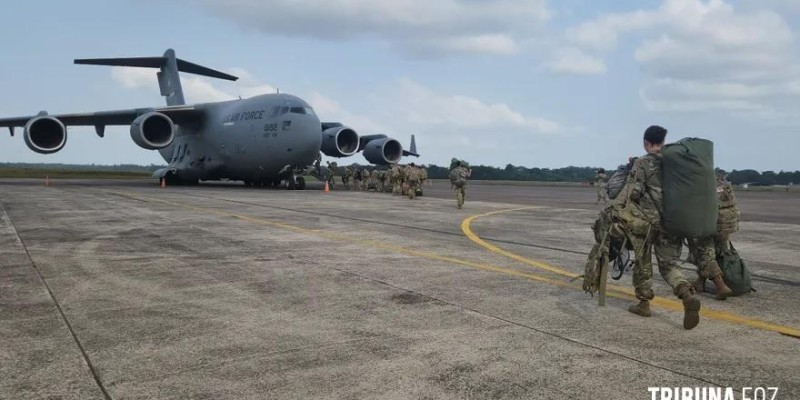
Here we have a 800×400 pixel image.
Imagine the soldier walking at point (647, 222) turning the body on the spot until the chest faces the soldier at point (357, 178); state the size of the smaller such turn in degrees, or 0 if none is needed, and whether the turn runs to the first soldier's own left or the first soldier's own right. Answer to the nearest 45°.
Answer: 0° — they already face them

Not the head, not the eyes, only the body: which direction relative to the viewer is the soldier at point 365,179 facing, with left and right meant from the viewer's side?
facing away from the viewer and to the left of the viewer

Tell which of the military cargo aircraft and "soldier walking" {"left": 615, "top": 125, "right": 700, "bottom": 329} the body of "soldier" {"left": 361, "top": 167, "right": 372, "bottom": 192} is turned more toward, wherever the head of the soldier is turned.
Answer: the military cargo aircraft

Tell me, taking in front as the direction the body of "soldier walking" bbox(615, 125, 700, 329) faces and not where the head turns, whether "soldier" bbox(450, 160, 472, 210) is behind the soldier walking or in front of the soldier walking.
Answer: in front

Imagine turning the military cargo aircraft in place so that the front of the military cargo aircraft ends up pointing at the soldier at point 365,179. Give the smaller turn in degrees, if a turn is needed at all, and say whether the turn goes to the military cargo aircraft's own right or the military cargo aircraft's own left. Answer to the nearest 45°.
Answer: approximately 45° to the military cargo aircraft's own left

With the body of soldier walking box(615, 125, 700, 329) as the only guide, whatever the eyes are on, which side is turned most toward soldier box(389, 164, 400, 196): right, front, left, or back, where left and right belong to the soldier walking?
front

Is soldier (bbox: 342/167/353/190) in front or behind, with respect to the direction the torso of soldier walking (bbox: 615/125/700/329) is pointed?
in front

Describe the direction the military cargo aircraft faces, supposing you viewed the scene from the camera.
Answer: facing the viewer and to the right of the viewer

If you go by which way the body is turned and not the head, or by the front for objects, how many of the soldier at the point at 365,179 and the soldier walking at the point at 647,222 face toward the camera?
0

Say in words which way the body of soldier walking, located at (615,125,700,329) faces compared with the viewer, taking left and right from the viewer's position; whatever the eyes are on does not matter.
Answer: facing away from the viewer and to the left of the viewer
